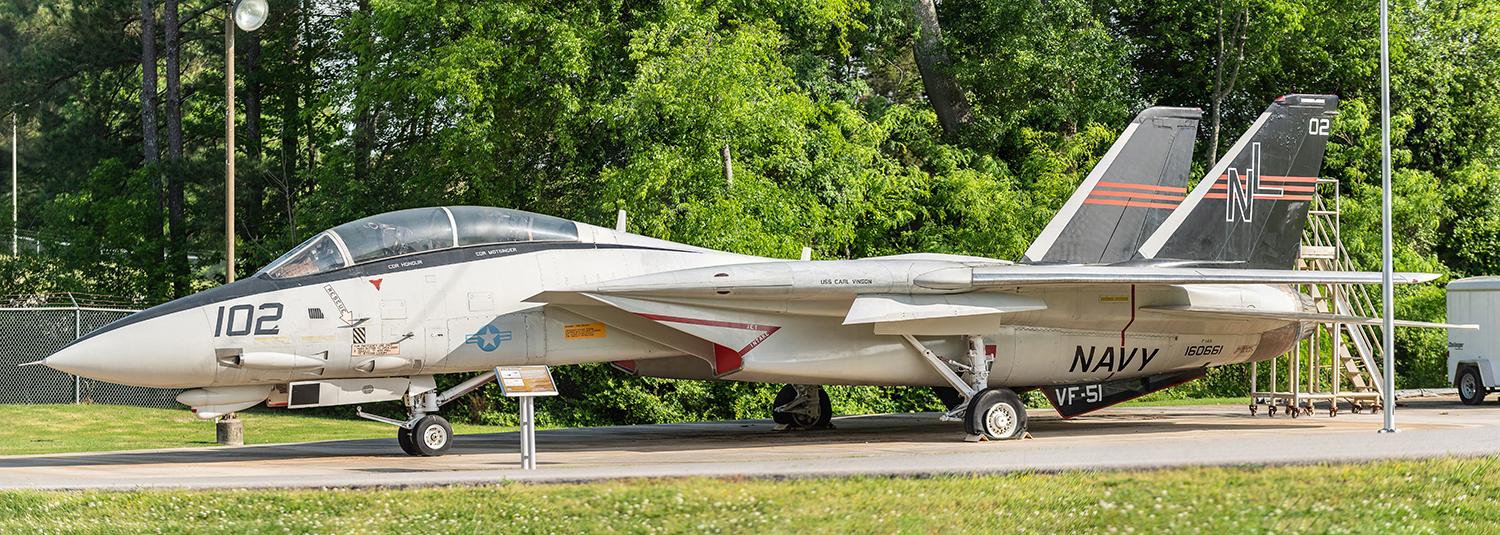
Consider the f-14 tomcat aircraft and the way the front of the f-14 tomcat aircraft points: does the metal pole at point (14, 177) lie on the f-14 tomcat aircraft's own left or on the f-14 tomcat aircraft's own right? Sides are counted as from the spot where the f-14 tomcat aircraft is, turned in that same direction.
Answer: on the f-14 tomcat aircraft's own right

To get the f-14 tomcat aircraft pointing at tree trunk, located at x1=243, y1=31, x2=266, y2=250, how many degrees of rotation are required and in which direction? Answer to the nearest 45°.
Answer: approximately 90° to its right

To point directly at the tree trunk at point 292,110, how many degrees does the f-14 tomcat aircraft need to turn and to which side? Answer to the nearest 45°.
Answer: approximately 90° to its right

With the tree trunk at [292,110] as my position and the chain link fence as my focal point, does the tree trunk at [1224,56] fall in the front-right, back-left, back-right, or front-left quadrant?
back-left

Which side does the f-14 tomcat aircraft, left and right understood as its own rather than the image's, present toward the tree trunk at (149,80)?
right

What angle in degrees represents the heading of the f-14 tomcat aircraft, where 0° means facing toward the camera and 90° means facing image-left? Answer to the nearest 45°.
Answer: approximately 45°

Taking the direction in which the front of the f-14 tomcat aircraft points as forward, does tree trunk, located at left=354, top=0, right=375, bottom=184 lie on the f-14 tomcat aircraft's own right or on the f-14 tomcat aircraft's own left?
on the f-14 tomcat aircraft's own right

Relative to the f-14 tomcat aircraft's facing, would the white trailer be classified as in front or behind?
behind
